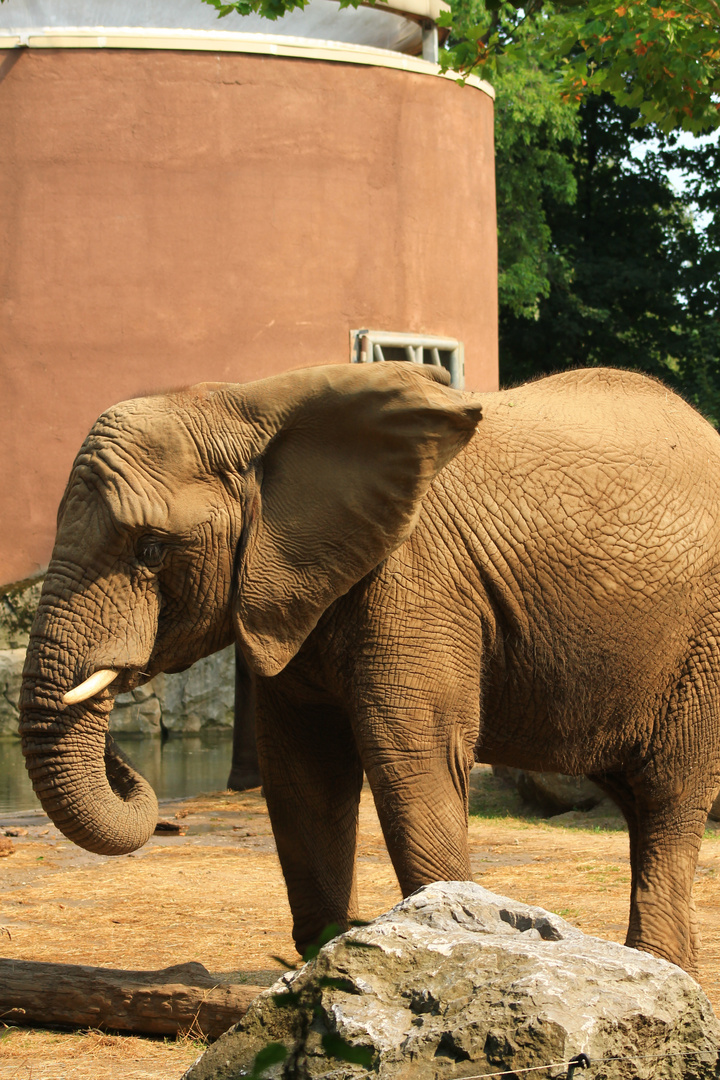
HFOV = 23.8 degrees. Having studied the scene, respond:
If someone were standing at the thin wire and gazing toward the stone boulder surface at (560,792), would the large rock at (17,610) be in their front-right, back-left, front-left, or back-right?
front-left

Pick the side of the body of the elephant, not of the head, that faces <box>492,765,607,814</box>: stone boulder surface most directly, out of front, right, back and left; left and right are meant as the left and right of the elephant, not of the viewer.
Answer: right

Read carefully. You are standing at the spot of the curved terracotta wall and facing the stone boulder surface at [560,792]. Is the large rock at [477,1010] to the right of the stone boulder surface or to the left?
right

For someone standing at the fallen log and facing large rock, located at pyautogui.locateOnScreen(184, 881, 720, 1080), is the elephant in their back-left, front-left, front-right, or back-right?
front-left

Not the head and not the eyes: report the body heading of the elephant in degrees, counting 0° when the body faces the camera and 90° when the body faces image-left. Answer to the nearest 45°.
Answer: approximately 90°

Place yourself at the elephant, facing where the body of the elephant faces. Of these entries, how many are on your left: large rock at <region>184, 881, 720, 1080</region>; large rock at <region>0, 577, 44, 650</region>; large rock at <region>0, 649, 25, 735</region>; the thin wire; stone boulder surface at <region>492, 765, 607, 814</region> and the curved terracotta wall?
2

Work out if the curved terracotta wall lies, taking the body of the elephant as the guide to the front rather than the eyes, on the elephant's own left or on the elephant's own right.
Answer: on the elephant's own right

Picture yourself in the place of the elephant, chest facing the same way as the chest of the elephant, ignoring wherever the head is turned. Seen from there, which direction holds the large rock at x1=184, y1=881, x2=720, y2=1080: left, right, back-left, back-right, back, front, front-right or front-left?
left

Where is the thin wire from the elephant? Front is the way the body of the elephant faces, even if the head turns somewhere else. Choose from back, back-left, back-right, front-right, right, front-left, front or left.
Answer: left

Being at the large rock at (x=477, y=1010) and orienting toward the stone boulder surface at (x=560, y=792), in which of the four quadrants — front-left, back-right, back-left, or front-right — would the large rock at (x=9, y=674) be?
front-left

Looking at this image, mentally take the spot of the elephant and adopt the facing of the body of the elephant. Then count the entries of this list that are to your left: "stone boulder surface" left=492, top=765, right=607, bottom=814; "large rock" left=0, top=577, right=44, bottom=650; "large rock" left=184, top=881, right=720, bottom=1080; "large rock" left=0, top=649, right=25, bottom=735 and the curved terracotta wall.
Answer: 1

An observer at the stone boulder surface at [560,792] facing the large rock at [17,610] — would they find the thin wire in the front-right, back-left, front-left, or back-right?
back-left
